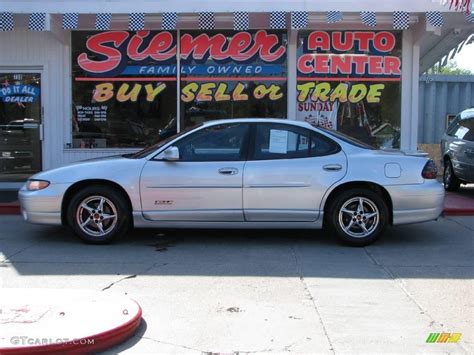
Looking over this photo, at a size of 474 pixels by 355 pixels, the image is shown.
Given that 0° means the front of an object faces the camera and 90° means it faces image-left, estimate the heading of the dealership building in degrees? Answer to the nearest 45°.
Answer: approximately 0°

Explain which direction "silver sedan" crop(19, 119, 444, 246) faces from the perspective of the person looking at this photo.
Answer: facing to the left of the viewer
